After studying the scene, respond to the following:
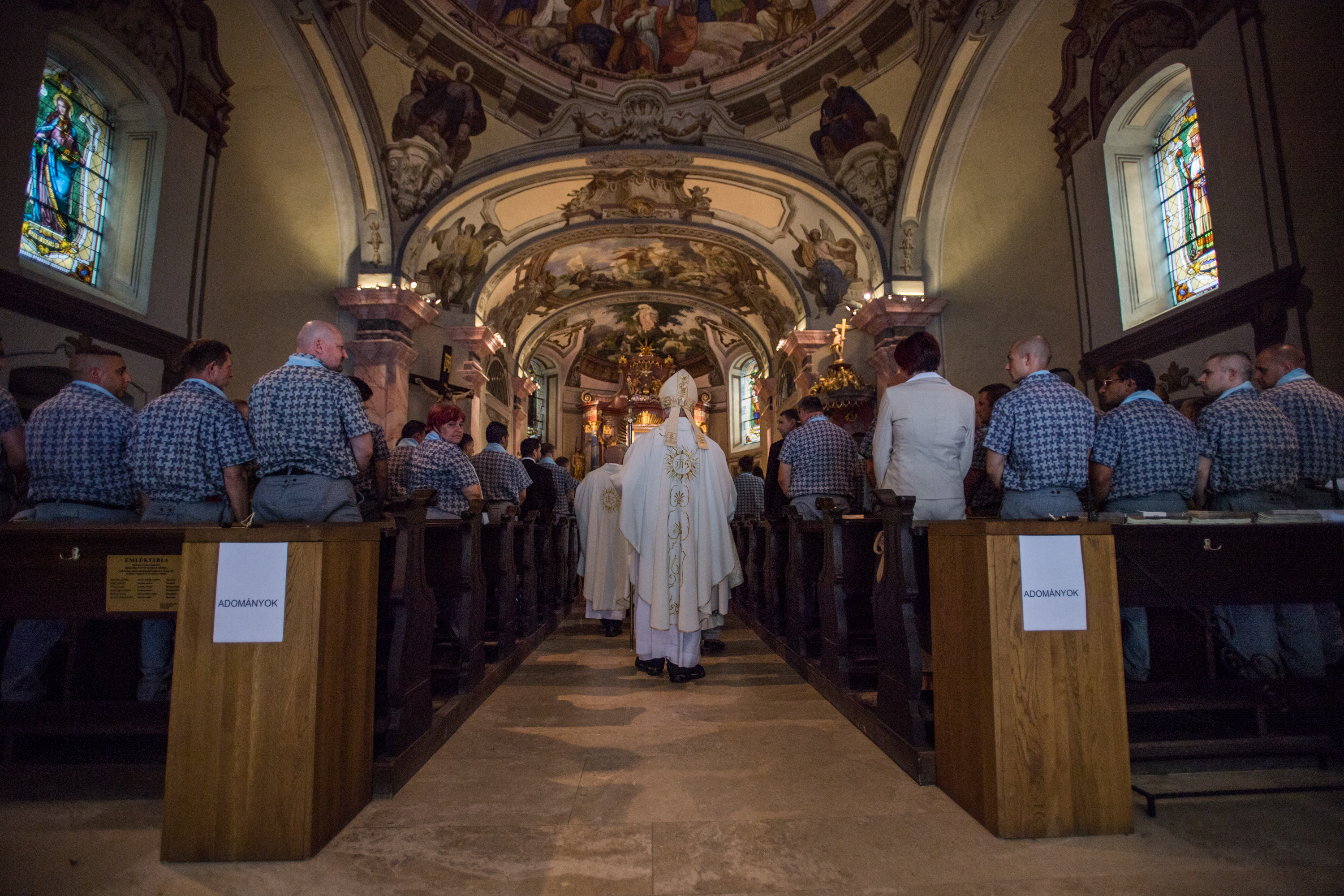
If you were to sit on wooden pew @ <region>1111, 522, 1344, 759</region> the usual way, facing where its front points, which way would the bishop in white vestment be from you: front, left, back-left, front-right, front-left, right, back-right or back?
left

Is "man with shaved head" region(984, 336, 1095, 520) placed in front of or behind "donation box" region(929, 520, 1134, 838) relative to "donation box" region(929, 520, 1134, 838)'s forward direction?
behind

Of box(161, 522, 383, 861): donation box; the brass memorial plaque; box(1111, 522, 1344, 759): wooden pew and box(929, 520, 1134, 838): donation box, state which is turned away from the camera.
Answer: the wooden pew

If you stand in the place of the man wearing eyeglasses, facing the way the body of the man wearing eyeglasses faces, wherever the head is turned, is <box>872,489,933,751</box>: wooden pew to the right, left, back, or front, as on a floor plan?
left

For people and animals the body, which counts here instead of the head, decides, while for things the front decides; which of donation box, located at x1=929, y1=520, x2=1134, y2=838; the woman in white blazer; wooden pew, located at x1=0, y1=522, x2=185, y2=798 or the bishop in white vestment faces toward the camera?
the donation box

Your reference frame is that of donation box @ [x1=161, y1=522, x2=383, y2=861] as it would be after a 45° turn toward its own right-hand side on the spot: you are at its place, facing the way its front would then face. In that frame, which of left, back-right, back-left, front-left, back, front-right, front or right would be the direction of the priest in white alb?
back

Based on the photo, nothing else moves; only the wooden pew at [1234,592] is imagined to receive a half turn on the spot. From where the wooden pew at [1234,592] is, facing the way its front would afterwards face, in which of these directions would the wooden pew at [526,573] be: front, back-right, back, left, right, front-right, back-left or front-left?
right

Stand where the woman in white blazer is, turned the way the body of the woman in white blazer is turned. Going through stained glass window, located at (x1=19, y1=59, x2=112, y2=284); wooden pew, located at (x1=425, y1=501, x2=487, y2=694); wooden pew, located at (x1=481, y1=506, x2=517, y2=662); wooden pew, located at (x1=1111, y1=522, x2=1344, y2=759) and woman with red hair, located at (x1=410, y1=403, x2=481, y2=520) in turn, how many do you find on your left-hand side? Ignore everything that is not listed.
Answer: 4

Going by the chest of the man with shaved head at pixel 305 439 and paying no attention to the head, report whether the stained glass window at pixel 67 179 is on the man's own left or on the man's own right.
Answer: on the man's own left

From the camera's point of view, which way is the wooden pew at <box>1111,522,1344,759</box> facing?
away from the camera

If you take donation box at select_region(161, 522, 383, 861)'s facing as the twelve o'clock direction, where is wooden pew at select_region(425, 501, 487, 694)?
The wooden pew is roughly at 7 o'clock from the donation box.

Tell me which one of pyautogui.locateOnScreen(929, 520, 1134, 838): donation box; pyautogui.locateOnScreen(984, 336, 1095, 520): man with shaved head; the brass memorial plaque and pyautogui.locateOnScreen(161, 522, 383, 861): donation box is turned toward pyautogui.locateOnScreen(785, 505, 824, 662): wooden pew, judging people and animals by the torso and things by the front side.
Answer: the man with shaved head

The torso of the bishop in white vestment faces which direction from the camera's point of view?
away from the camera

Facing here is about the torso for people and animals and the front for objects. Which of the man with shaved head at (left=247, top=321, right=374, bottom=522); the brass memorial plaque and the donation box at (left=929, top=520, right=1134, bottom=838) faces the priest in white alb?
the man with shaved head

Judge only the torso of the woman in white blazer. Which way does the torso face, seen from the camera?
away from the camera

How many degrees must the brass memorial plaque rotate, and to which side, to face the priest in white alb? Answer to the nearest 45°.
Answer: approximately 135° to its left

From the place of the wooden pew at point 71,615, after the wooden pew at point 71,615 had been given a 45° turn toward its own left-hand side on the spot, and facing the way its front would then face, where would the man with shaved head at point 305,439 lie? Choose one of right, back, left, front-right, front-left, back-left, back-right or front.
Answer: back-right

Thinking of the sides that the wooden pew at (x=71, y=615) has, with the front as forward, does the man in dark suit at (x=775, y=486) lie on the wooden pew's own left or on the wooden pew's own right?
on the wooden pew's own right

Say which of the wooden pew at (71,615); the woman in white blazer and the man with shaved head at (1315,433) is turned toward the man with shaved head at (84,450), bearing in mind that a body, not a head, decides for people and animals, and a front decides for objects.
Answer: the wooden pew
